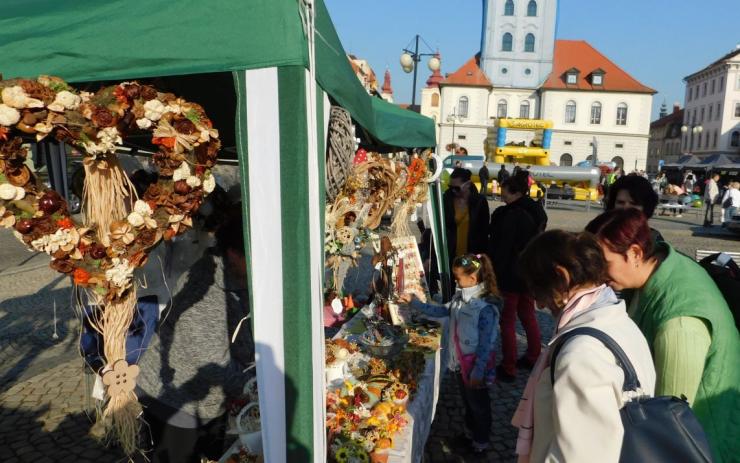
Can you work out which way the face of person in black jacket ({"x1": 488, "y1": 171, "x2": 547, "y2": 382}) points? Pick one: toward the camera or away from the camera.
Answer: away from the camera

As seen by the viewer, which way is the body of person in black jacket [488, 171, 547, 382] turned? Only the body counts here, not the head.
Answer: to the viewer's left

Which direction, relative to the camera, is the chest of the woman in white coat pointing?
to the viewer's left

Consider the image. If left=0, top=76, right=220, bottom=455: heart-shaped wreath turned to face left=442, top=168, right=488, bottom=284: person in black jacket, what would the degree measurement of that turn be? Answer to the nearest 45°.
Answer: approximately 135° to its left

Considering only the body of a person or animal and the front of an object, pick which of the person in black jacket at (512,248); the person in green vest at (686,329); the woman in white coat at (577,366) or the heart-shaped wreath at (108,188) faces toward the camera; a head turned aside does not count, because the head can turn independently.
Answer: the heart-shaped wreath

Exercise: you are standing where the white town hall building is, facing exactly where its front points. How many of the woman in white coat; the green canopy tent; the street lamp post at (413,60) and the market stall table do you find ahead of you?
4

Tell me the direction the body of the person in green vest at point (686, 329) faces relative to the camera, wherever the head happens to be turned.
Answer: to the viewer's left

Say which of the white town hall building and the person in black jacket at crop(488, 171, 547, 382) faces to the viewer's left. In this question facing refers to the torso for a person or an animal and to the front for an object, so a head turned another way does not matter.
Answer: the person in black jacket

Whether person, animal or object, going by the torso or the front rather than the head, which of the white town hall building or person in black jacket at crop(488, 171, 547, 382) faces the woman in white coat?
the white town hall building
